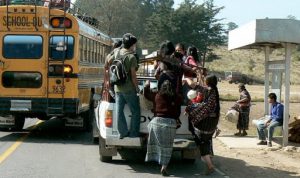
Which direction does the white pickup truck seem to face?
away from the camera

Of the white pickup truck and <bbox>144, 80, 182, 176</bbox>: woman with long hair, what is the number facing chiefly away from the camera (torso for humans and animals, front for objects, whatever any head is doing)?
2

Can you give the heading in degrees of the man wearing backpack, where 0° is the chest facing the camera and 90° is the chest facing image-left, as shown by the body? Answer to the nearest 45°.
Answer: approximately 225°

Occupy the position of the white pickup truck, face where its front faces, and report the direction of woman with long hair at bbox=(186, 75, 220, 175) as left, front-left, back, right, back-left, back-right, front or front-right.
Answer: right

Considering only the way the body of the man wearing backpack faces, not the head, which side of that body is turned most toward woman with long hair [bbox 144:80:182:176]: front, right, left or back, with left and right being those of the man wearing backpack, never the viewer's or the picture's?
right

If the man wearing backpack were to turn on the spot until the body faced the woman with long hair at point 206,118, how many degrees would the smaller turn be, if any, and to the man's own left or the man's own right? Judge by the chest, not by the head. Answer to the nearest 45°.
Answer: approximately 45° to the man's own right

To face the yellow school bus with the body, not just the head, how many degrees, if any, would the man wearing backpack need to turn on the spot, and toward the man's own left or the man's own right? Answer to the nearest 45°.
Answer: approximately 90° to the man's own left

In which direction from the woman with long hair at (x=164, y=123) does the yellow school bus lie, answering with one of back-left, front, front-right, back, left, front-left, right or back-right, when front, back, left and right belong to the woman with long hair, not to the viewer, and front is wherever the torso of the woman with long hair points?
front-left

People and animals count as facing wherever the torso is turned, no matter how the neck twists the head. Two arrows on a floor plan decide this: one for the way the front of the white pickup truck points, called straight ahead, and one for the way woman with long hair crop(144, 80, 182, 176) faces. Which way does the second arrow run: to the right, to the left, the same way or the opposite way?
the same way

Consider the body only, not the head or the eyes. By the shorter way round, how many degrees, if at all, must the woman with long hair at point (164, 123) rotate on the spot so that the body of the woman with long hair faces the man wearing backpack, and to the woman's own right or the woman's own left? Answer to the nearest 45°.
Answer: approximately 45° to the woman's own left

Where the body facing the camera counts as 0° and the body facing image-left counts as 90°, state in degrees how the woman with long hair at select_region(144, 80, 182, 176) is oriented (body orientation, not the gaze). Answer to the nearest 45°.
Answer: approximately 180°
